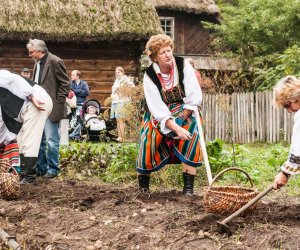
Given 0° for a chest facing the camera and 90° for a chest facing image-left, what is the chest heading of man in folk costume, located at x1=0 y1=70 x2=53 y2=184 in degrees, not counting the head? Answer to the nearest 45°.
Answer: approximately 90°

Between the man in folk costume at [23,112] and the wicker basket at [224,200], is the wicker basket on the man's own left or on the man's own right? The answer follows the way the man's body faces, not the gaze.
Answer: on the man's own left

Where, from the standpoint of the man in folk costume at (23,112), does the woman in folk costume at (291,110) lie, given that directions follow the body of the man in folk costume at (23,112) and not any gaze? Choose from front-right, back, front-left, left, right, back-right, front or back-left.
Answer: back-left

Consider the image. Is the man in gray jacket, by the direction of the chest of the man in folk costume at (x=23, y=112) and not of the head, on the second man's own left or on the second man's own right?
on the second man's own right

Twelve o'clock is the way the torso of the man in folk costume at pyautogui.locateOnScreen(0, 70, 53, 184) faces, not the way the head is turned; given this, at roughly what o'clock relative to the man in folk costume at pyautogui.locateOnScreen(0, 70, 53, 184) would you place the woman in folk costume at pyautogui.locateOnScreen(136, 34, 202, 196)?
the woman in folk costume at pyautogui.locateOnScreen(136, 34, 202, 196) is roughly at 7 o'clock from the man in folk costume at pyautogui.locateOnScreen(0, 70, 53, 184).

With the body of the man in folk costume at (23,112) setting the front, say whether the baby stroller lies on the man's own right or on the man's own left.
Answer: on the man's own right
